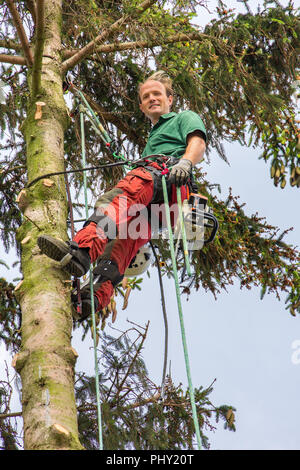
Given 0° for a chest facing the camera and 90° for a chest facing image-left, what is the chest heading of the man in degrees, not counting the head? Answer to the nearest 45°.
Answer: approximately 45°

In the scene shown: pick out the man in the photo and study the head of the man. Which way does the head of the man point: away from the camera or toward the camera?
toward the camera
